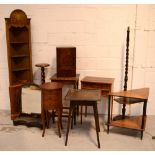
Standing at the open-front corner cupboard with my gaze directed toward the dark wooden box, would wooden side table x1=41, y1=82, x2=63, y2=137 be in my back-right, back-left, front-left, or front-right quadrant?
front-right

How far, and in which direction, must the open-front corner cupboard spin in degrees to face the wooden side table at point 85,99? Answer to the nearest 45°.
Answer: approximately 45° to its left

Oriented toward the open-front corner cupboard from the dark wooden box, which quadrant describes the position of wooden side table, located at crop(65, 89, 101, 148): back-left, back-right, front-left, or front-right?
back-left

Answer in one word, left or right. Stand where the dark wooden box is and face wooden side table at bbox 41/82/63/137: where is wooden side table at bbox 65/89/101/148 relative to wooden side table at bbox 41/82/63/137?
left

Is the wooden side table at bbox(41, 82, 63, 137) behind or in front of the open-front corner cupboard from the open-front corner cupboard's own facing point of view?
in front

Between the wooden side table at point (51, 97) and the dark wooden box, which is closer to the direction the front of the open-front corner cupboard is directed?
the wooden side table

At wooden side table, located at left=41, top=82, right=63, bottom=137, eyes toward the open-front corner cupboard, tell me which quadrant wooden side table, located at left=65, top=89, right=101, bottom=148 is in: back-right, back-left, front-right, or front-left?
back-right

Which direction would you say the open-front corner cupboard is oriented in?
toward the camera

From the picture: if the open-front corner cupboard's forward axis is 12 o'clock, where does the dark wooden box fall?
The dark wooden box is roughly at 10 o'clock from the open-front corner cupboard.
